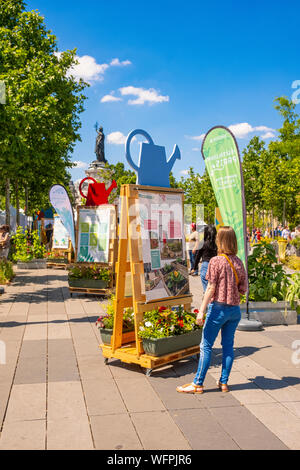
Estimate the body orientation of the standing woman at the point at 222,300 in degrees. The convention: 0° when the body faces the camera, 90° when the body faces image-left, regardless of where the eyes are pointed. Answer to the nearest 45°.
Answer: approximately 135°

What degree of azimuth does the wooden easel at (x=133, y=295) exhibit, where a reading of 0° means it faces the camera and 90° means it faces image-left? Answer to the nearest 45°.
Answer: approximately 315°

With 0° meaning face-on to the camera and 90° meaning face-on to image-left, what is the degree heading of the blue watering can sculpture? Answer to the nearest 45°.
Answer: approximately 270°

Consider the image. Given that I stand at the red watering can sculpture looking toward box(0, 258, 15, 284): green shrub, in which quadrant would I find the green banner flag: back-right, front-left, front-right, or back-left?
back-left

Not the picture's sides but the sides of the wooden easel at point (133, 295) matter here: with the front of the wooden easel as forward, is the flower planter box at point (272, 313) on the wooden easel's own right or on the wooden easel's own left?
on the wooden easel's own left

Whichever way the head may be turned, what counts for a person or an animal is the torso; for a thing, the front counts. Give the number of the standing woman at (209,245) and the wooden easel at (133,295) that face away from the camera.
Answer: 1

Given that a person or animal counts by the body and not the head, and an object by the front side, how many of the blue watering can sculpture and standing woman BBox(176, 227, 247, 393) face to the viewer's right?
1

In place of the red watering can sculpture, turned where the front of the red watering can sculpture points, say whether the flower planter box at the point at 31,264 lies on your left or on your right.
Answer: on your left

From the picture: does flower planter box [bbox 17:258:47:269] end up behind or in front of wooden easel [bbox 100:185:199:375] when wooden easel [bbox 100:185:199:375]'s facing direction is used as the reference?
behind

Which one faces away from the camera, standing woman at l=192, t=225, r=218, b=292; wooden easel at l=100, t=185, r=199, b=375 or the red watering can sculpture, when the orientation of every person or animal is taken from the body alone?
the standing woman

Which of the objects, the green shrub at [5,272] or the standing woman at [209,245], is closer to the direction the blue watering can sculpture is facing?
the standing woman

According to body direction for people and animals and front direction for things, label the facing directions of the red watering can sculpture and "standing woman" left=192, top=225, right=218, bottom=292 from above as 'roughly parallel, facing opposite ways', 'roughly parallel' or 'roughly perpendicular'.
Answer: roughly perpendicular
